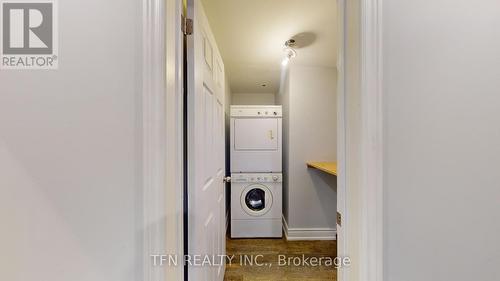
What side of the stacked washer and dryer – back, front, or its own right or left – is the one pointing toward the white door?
front

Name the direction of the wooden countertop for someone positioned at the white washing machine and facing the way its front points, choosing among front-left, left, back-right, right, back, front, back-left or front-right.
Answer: front-left

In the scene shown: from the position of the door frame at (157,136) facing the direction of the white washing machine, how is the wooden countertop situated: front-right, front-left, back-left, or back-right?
front-right

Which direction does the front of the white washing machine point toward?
toward the camera

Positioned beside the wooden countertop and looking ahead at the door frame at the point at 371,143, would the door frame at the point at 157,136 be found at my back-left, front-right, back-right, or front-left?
front-right

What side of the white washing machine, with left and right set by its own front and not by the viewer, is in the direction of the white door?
front

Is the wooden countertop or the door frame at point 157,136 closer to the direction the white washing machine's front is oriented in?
the door frame

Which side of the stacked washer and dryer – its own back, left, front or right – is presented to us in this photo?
front

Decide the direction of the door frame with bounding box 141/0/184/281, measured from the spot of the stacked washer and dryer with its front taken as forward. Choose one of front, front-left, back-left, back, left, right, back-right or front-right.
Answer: front

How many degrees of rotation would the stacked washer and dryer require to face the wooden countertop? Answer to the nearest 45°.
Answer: approximately 45° to its left

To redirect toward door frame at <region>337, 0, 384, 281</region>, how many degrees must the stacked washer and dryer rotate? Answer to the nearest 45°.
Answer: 0° — it already faces it
